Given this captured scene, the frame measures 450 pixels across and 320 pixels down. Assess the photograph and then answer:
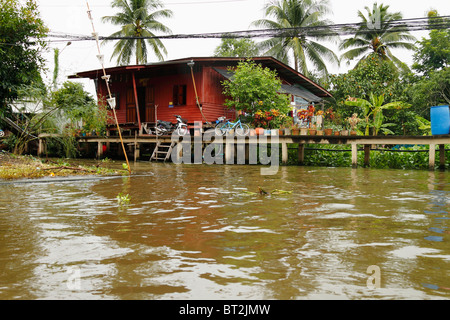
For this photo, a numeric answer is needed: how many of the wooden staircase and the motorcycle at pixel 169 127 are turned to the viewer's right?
1

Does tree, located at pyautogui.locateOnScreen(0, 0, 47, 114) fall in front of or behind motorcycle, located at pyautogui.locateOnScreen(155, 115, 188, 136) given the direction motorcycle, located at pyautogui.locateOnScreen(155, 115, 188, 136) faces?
behind

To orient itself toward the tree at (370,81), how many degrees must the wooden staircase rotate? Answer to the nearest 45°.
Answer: approximately 180°

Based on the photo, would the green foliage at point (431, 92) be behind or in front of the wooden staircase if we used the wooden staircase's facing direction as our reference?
behind

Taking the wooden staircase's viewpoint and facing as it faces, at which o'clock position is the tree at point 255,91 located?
The tree is roughly at 8 o'clock from the wooden staircase.

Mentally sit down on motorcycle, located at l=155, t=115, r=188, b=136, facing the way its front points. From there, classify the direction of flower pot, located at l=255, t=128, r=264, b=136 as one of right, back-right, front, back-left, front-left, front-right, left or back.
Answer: front-right

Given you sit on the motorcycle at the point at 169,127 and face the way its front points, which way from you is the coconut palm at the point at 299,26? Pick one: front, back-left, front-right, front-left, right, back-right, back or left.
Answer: front-left

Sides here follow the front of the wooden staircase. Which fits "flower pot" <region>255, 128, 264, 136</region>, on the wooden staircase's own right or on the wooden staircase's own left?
on the wooden staircase's own left

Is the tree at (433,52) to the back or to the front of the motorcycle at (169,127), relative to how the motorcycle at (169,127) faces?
to the front

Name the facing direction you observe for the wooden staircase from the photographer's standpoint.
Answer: facing the viewer and to the left of the viewer

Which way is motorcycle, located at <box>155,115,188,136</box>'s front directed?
to the viewer's right
